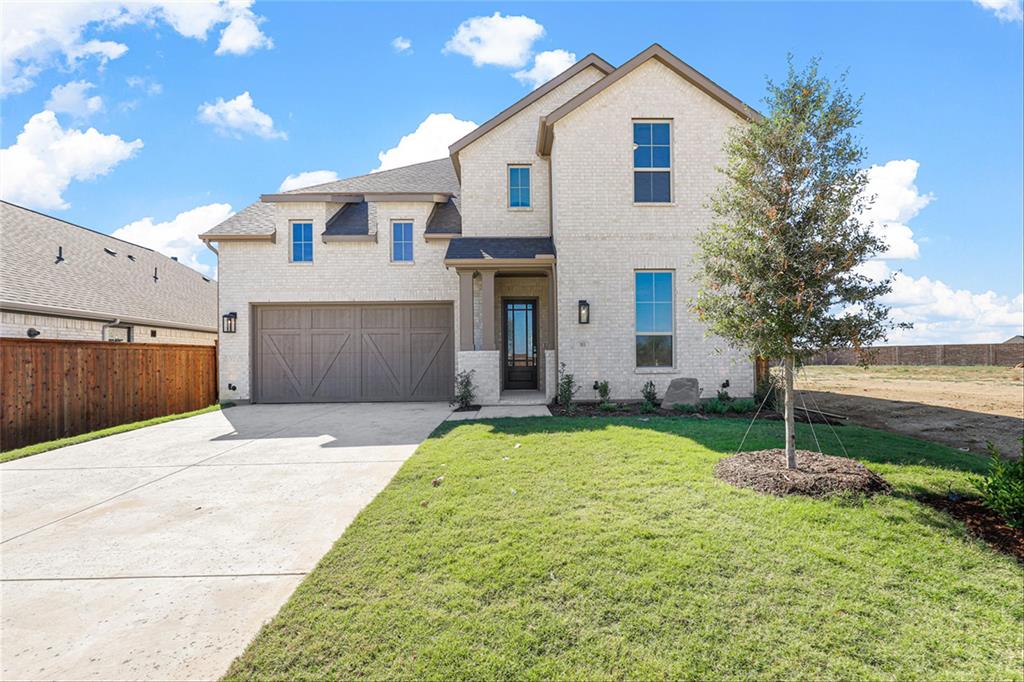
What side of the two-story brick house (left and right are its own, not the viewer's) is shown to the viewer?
front

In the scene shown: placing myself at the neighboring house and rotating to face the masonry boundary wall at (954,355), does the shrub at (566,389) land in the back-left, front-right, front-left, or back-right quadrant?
front-right

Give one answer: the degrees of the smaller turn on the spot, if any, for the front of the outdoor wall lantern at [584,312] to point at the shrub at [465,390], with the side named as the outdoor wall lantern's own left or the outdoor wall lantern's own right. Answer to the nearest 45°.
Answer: approximately 90° to the outdoor wall lantern's own right

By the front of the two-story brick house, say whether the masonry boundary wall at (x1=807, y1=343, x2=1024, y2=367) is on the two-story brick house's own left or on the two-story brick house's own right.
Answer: on the two-story brick house's own left

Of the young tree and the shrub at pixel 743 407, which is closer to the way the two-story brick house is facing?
the young tree

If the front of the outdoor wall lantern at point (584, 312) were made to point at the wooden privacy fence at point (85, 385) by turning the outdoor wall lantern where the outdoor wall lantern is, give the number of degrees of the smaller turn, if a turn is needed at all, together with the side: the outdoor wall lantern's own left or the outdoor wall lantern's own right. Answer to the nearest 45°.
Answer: approximately 90° to the outdoor wall lantern's own right

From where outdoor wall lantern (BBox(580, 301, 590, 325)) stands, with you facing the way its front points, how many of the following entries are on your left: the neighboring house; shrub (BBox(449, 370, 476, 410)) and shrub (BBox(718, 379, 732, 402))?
1

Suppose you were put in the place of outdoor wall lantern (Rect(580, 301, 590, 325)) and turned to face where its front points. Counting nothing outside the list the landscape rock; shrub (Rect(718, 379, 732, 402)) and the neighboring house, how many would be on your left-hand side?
2

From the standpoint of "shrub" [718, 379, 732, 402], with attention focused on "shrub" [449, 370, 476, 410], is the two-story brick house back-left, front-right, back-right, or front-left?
front-right

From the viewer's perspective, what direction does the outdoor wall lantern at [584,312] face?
toward the camera

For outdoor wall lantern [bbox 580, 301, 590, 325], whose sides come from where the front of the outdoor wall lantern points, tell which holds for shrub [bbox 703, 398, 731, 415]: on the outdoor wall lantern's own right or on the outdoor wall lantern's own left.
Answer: on the outdoor wall lantern's own left
